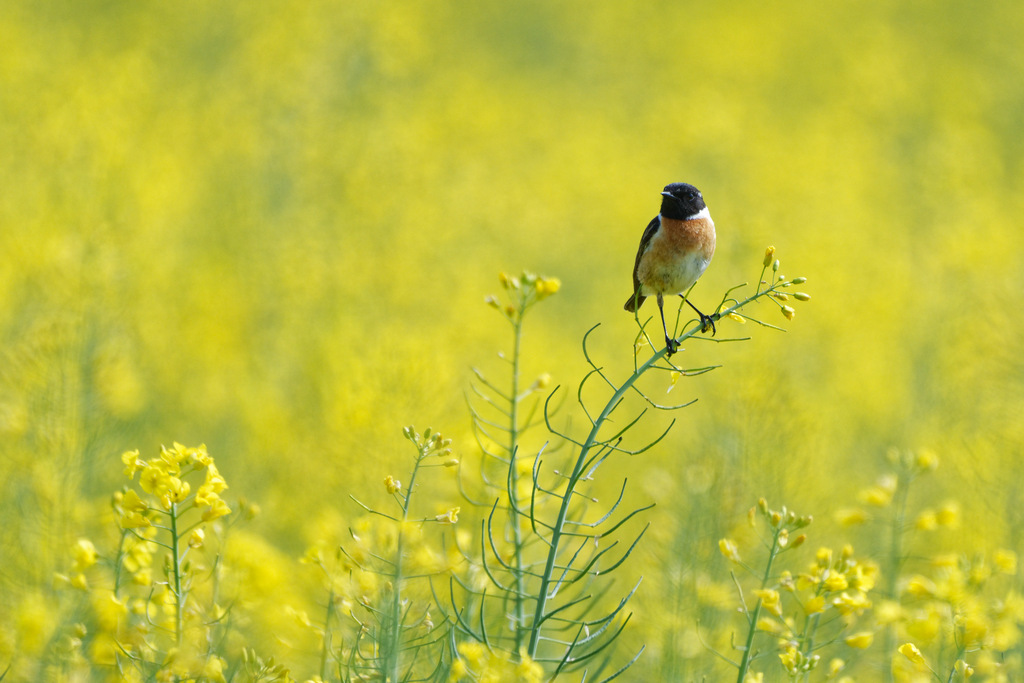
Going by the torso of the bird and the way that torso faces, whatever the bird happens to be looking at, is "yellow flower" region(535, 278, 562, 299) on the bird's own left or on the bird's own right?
on the bird's own right

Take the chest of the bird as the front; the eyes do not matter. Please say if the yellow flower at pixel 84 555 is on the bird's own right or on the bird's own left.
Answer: on the bird's own right

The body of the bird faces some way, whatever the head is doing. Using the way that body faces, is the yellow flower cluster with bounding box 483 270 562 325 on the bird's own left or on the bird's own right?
on the bird's own right

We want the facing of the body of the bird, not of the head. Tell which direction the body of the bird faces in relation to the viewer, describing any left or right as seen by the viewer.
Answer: facing the viewer and to the right of the viewer
